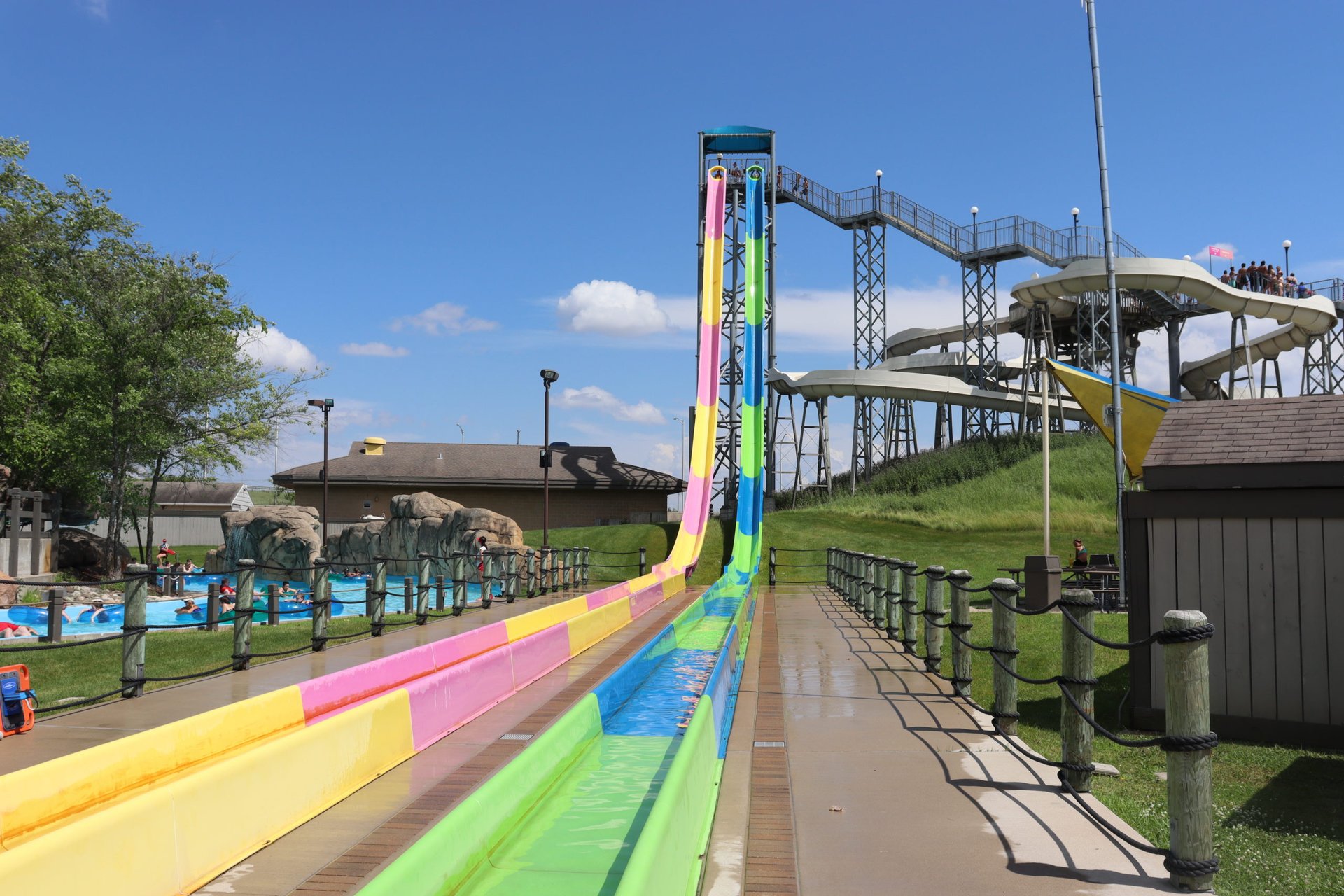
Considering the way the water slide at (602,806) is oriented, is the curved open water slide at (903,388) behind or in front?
behind

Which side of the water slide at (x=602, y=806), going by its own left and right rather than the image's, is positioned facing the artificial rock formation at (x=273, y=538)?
back

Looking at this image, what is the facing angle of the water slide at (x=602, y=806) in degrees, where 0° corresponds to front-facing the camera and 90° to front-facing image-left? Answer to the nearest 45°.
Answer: approximately 0°

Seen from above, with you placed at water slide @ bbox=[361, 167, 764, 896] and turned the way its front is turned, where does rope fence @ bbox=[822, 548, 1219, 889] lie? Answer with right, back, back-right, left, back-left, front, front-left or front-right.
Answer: left

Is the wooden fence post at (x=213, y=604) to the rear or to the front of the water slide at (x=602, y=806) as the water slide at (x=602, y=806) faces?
to the rear

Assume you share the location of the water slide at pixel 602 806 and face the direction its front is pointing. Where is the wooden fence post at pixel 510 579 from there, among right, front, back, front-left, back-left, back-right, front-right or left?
back

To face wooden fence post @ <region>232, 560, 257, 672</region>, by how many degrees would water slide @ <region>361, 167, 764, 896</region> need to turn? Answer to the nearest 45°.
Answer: approximately 45° to its right

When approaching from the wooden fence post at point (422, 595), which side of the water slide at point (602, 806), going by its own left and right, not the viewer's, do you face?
back

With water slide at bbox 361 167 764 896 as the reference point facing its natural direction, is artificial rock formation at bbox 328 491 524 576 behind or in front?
behind
